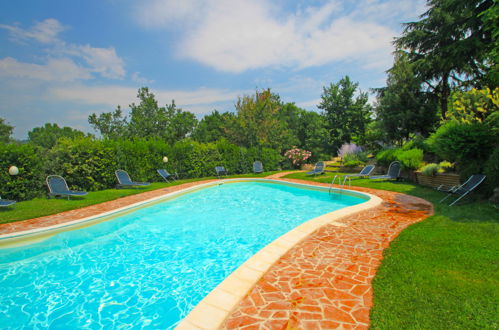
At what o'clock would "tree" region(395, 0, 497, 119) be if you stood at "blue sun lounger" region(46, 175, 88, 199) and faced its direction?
The tree is roughly at 11 o'clock from the blue sun lounger.

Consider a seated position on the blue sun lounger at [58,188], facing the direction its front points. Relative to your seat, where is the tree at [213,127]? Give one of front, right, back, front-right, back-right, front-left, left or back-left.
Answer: left

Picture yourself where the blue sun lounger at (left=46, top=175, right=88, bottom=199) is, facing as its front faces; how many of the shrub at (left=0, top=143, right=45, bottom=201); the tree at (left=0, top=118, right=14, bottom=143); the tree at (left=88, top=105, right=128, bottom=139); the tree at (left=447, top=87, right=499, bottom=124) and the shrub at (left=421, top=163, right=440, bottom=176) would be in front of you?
2

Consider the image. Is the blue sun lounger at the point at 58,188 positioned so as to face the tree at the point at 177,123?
no

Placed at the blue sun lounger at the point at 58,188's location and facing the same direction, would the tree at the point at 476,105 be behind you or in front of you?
in front

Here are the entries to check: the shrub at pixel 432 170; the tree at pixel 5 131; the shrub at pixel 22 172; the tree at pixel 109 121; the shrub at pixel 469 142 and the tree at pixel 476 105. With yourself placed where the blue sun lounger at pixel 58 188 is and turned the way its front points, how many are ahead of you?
3

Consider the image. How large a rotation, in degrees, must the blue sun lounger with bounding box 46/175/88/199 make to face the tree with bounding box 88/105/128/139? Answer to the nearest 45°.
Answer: approximately 135° to its left

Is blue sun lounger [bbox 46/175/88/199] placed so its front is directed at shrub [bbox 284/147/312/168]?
no

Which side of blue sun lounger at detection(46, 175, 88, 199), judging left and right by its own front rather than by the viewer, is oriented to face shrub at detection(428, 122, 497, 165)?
front

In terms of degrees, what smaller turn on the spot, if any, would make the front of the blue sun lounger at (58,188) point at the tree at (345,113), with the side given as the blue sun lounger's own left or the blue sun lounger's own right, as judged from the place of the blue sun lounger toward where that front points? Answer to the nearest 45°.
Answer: approximately 45° to the blue sun lounger's own left

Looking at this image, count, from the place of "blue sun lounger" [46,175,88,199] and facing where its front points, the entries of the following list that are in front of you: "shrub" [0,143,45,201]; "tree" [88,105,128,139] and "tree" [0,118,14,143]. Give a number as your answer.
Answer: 0

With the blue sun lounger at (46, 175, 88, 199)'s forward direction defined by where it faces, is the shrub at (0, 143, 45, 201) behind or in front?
behind

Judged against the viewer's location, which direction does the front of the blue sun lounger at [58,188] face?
facing the viewer and to the right of the viewer
